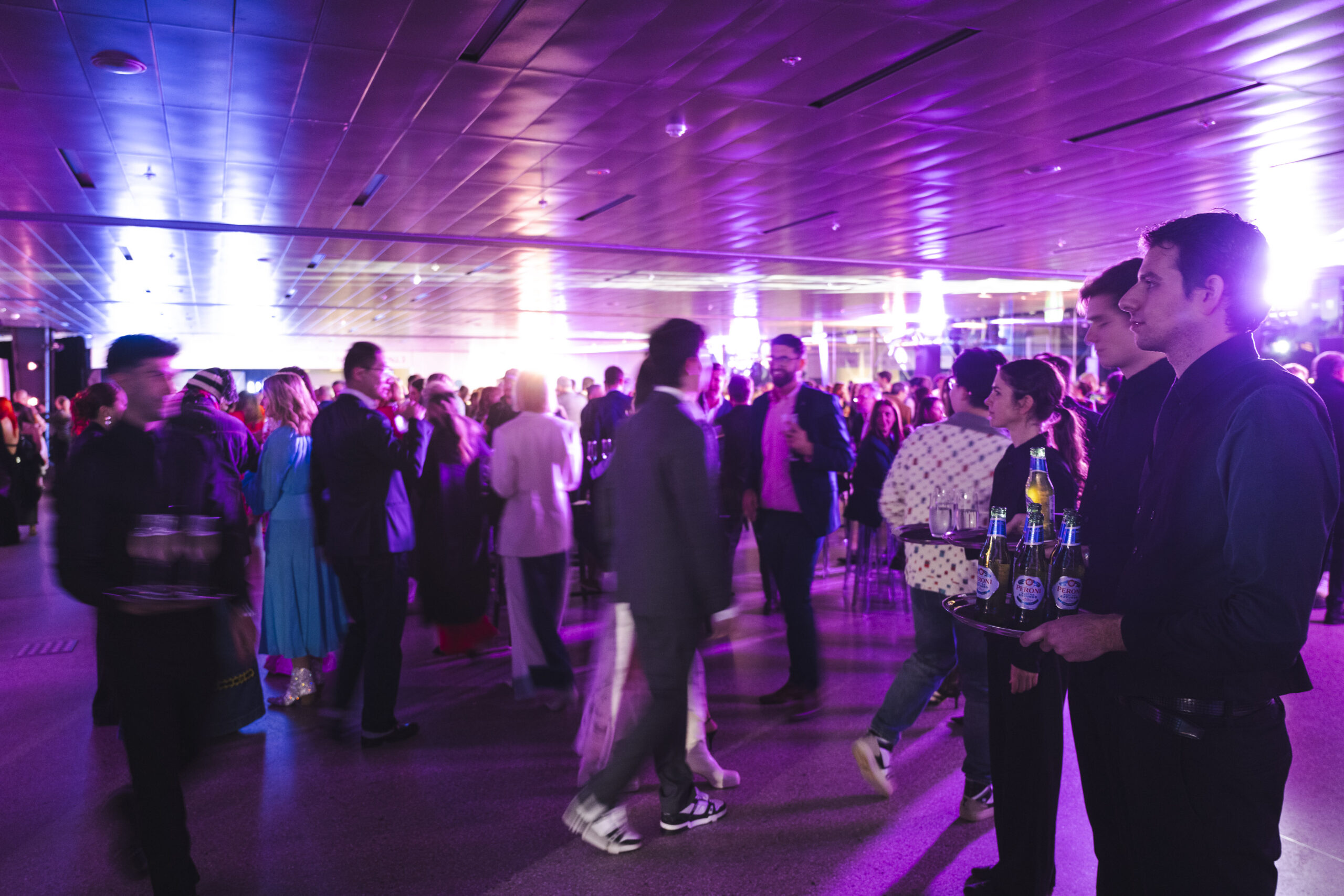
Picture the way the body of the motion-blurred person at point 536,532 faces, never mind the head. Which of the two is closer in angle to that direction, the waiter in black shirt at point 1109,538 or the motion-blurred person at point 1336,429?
the motion-blurred person

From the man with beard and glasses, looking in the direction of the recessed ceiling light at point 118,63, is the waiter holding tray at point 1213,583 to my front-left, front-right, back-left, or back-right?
back-left

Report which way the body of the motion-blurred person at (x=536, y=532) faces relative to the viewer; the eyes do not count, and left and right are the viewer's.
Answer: facing away from the viewer

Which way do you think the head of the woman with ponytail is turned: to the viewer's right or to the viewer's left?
to the viewer's left

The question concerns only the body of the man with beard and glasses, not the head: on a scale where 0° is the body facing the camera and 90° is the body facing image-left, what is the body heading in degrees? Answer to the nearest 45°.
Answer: approximately 45°

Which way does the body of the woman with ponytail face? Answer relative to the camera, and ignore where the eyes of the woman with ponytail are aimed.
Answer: to the viewer's left

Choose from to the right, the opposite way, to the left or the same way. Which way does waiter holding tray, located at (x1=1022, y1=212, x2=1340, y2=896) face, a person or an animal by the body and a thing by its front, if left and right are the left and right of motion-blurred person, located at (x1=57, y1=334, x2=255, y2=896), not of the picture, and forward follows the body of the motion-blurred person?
the opposite way

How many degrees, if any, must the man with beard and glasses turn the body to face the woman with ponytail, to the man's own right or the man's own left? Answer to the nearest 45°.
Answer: approximately 45° to the man's own left

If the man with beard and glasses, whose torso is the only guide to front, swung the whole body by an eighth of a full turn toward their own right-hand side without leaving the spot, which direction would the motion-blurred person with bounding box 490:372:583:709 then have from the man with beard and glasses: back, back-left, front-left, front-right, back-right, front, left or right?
front

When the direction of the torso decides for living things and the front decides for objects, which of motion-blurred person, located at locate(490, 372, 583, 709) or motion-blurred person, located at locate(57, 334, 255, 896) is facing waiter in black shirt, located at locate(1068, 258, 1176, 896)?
motion-blurred person, located at locate(57, 334, 255, 896)

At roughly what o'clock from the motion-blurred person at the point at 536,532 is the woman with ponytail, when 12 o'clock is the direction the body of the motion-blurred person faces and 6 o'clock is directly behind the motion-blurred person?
The woman with ponytail is roughly at 5 o'clock from the motion-blurred person.

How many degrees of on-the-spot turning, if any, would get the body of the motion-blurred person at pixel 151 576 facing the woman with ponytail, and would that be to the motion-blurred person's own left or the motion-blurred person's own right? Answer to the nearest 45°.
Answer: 0° — they already face them

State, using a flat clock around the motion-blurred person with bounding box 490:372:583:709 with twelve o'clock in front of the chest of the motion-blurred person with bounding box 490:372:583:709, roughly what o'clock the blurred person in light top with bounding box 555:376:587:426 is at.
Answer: the blurred person in light top with bounding box 555:376:587:426 is roughly at 12 o'clock from the motion-blurred person with bounding box 490:372:583:709.

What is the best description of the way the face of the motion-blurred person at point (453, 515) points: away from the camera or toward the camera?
away from the camera

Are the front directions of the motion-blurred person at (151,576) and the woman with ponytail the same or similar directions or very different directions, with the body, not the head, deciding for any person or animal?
very different directions

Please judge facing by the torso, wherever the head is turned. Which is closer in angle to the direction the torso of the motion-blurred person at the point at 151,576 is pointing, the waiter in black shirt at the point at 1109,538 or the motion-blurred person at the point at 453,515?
the waiter in black shirt

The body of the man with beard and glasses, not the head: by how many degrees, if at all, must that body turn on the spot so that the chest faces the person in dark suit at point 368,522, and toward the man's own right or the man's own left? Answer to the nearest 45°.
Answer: approximately 45° to the man's own right

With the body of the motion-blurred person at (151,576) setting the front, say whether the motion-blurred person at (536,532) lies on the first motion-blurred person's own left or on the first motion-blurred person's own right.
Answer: on the first motion-blurred person's own left

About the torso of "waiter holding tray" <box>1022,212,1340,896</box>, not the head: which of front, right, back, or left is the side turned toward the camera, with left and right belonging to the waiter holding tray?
left

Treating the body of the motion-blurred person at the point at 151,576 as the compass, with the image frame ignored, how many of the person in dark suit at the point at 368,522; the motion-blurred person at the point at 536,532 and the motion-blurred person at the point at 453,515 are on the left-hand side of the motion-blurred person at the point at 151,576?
3

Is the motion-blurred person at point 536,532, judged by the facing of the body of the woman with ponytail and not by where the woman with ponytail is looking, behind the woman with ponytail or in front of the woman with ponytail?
in front
